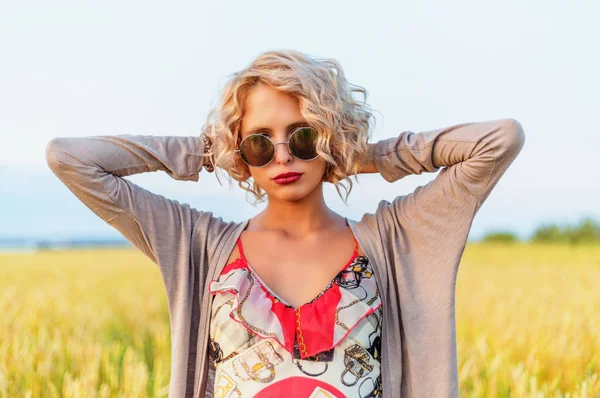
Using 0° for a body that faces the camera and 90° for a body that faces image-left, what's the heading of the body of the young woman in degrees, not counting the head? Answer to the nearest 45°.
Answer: approximately 0°
